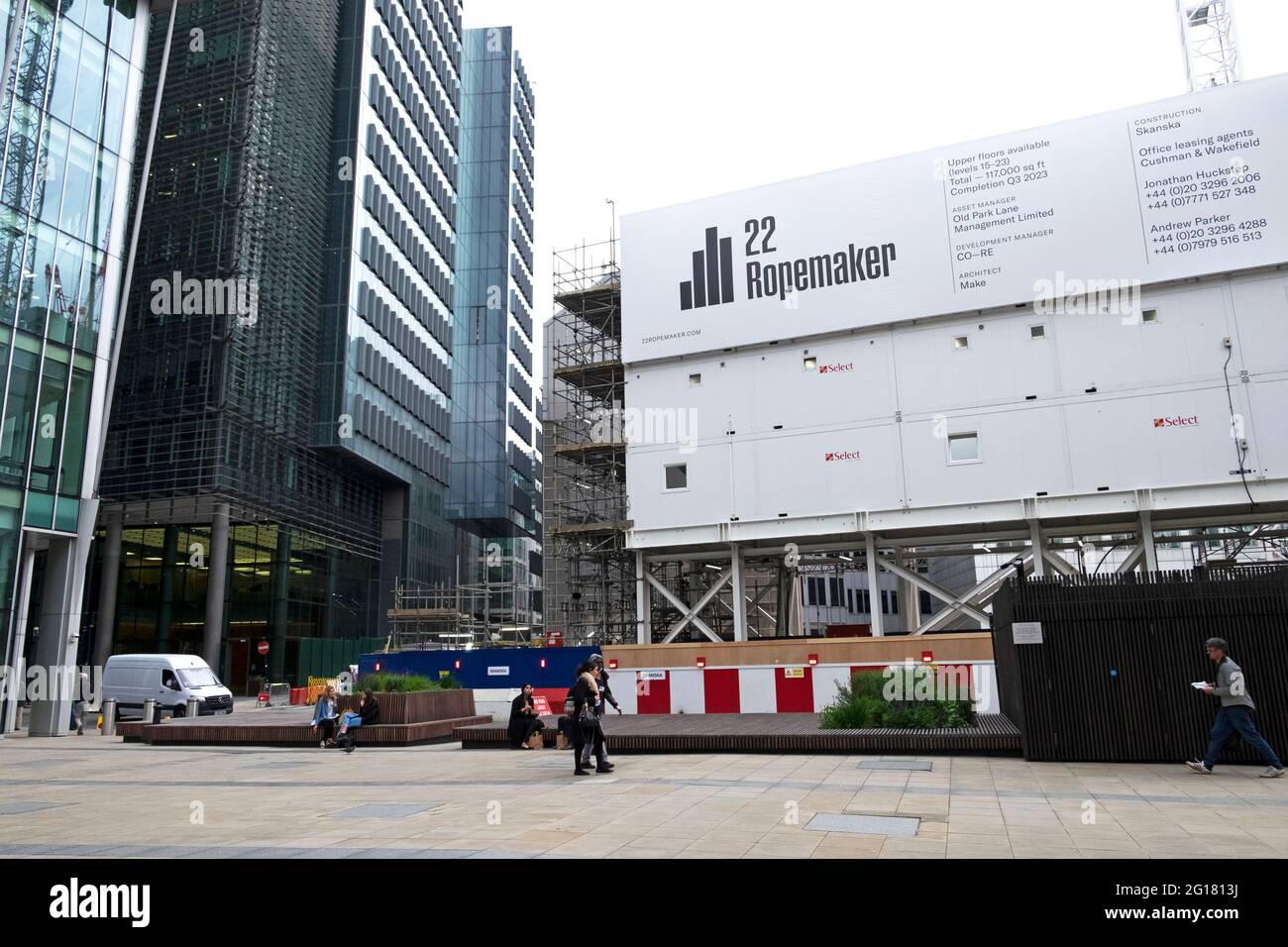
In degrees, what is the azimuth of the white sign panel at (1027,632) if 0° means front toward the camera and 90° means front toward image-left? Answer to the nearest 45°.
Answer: approximately 0°

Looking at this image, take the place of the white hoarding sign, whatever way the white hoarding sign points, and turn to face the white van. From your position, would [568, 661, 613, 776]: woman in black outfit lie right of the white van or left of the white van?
left

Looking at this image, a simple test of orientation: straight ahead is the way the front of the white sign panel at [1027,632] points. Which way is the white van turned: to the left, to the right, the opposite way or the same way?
to the left

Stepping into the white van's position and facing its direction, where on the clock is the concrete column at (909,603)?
The concrete column is roughly at 11 o'clock from the white van.

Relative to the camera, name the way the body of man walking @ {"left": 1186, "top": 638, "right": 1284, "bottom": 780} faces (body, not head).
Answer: to the viewer's left

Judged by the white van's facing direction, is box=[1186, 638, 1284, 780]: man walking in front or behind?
in front

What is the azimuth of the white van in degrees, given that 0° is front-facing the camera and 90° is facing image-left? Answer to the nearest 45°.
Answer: approximately 315°

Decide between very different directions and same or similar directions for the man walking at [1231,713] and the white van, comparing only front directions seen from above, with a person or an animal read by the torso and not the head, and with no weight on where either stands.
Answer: very different directions

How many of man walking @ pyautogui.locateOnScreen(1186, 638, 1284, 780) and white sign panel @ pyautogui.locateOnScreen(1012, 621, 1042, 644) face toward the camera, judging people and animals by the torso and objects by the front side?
1

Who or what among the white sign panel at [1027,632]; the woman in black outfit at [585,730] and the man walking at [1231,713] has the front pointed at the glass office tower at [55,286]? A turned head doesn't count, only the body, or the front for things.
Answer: the man walking

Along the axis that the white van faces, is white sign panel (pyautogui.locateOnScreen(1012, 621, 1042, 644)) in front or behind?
in front

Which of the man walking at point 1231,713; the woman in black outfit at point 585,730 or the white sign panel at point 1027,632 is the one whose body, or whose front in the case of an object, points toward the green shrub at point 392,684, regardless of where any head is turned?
the man walking
